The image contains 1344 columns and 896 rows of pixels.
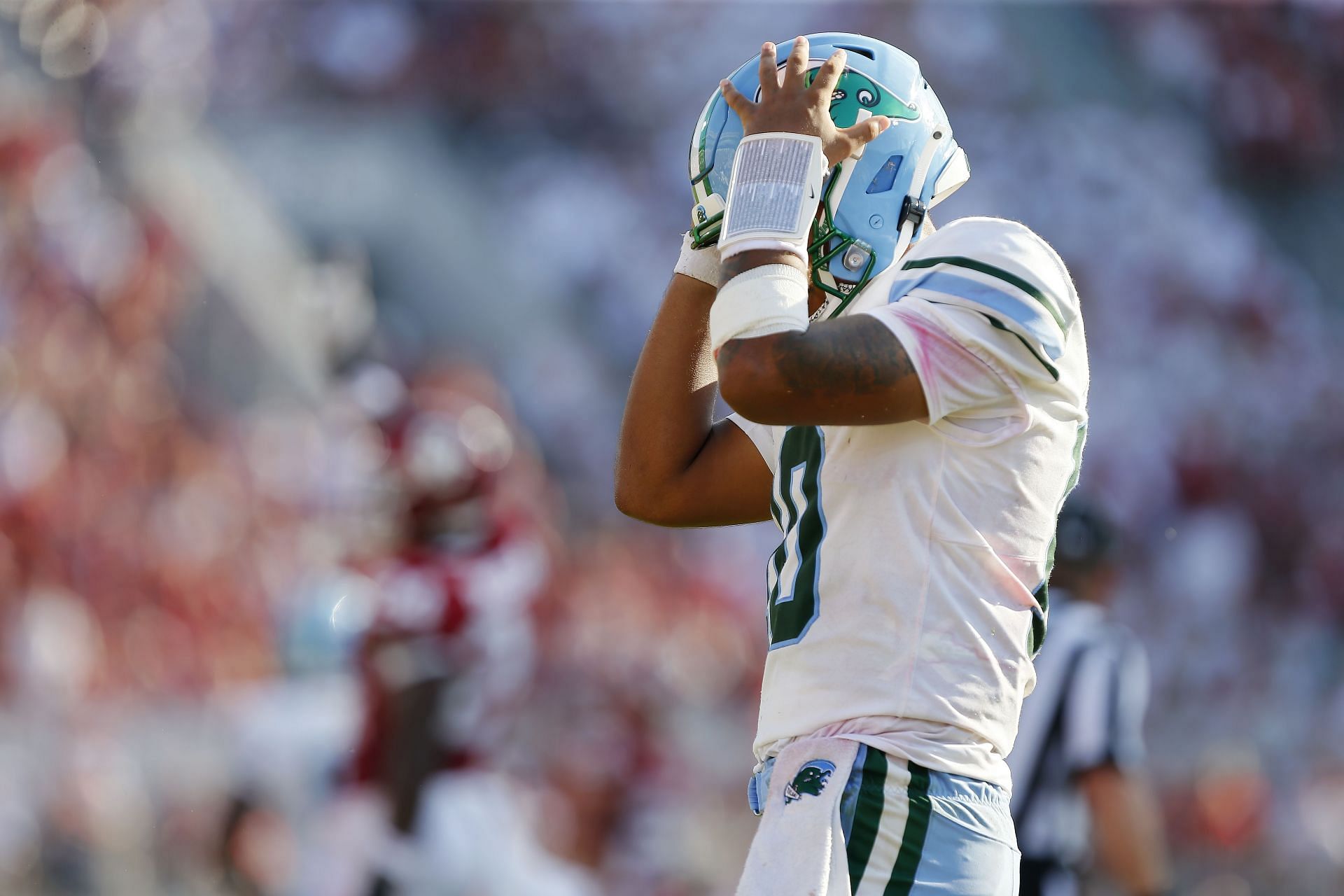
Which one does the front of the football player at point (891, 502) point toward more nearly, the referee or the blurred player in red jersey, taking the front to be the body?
the blurred player in red jersey

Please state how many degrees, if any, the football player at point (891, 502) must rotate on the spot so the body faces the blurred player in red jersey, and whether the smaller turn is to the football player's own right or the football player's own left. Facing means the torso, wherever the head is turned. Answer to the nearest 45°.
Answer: approximately 90° to the football player's own right

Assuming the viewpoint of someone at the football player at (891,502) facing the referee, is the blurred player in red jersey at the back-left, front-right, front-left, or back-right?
front-left

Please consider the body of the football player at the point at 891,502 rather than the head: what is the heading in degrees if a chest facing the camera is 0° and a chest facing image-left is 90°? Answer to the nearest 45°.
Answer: approximately 90°

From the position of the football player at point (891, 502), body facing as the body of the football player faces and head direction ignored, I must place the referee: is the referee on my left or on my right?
on my right

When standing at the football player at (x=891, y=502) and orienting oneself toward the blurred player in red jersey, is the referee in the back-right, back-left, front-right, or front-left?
front-right

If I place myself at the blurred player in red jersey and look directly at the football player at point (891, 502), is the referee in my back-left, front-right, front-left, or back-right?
front-left
